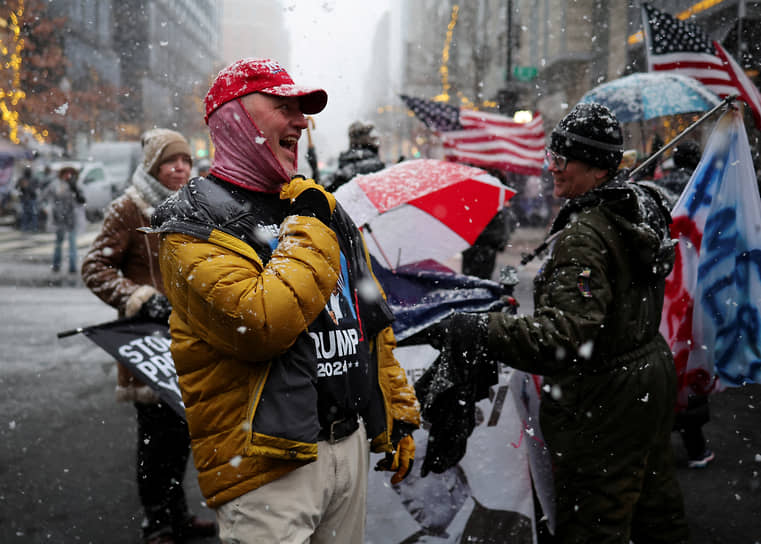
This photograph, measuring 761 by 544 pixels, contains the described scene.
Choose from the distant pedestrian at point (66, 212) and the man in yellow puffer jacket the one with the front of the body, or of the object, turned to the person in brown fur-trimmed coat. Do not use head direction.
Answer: the distant pedestrian

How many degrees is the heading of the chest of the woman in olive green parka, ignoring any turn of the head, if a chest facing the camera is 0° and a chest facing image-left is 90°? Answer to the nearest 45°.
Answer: approximately 90°

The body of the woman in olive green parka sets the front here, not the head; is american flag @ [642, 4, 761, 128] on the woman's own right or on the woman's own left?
on the woman's own right

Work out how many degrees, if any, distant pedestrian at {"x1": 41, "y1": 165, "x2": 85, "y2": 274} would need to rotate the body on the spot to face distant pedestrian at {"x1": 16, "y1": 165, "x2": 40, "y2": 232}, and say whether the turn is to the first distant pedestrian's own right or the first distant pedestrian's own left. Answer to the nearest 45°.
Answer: approximately 180°

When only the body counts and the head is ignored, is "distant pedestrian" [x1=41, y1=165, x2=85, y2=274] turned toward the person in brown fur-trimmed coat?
yes

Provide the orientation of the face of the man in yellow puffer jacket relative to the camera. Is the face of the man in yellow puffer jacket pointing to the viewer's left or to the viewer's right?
to the viewer's right

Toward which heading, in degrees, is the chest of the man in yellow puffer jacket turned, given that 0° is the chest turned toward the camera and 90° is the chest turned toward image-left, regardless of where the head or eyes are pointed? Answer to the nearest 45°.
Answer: approximately 315°

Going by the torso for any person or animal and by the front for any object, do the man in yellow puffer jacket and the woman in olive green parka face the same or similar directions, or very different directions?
very different directions

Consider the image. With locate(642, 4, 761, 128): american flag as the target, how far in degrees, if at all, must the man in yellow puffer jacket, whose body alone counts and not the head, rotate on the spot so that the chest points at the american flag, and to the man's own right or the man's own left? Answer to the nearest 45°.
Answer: approximately 90° to the man's own left

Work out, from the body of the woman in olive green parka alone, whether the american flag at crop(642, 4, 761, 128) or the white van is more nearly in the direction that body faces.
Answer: the white van

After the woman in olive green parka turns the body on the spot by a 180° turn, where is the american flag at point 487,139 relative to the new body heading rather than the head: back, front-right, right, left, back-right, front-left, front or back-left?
left

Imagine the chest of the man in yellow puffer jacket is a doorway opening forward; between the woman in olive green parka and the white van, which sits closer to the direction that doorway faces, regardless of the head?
the woman in olive green parka

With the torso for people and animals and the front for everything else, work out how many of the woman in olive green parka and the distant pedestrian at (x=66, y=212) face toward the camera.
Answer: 1

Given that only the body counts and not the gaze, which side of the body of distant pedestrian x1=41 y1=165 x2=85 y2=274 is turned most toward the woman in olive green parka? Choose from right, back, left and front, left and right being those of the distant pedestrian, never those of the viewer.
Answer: front

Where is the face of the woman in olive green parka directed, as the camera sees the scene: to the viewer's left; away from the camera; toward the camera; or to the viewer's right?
to the viewer's left
